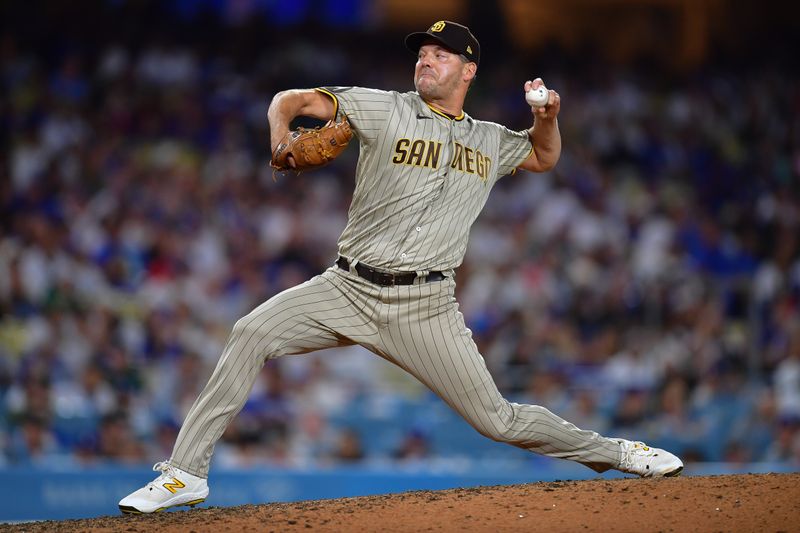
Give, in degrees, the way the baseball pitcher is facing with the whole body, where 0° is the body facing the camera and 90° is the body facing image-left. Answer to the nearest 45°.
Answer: approximately 0°
